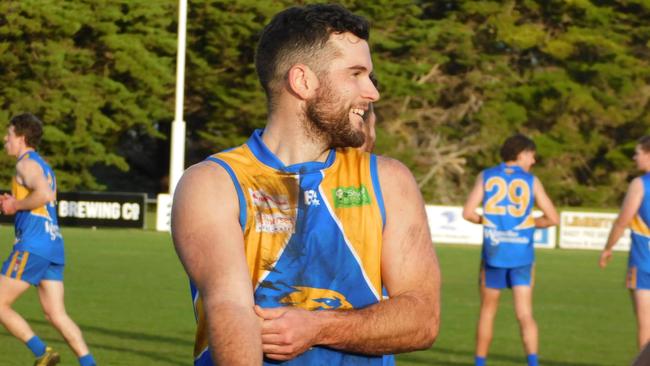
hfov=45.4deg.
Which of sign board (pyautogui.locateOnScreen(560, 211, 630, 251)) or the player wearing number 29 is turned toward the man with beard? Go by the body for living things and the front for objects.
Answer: the sign board

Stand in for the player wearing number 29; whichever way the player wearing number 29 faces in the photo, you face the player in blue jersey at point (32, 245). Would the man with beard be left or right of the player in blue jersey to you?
left

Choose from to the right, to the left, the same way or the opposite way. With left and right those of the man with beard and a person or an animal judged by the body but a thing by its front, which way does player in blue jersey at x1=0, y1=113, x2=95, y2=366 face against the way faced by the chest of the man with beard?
to the right

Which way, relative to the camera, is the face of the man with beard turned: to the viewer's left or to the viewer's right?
to the viewer's right

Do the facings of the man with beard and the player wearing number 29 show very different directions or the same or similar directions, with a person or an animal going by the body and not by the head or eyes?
very different directions

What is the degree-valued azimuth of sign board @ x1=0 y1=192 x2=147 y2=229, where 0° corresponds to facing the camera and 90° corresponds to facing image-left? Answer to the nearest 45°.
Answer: approximately 0°

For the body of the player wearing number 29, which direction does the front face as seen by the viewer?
away from the camera

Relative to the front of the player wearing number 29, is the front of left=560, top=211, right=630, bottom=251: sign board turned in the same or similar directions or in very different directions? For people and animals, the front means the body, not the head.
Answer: very different directions

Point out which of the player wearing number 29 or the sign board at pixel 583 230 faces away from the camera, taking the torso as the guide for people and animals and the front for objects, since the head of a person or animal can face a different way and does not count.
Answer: the player wearing number 29

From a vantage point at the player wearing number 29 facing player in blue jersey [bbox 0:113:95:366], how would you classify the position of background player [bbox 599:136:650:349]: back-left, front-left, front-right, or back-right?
back-left
